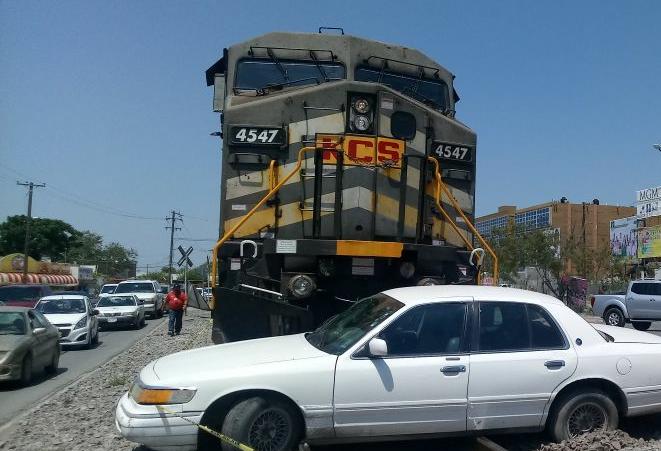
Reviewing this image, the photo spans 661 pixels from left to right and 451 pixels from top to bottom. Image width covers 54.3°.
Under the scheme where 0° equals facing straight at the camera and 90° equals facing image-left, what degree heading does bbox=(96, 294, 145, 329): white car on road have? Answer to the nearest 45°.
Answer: approximately 45°

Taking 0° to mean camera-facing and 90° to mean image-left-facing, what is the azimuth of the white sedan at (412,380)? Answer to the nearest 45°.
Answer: approximately 90°

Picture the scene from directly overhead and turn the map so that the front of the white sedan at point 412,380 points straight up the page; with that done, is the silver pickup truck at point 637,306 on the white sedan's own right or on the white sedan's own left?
on the white sedan's own right

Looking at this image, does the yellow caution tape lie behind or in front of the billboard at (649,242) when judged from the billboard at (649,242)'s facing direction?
in front

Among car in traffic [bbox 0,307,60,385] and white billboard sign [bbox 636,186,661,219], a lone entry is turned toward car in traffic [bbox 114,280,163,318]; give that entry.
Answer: the white billboard sign

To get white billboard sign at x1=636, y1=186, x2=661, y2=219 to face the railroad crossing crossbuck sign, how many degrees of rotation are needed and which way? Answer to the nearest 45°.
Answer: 0° — it already faces it

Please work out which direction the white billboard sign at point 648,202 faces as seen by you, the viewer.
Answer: facing the viewer and to the left of the viewer

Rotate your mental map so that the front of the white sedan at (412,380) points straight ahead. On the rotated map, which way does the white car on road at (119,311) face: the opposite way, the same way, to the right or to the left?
to the left

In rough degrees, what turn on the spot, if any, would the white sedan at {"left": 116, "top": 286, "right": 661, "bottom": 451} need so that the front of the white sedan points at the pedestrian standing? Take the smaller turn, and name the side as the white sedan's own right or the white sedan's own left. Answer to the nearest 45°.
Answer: approximately 45° to the white sedan's own right

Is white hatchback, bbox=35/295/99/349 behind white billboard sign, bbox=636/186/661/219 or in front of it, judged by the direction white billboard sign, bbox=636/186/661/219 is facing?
in front
